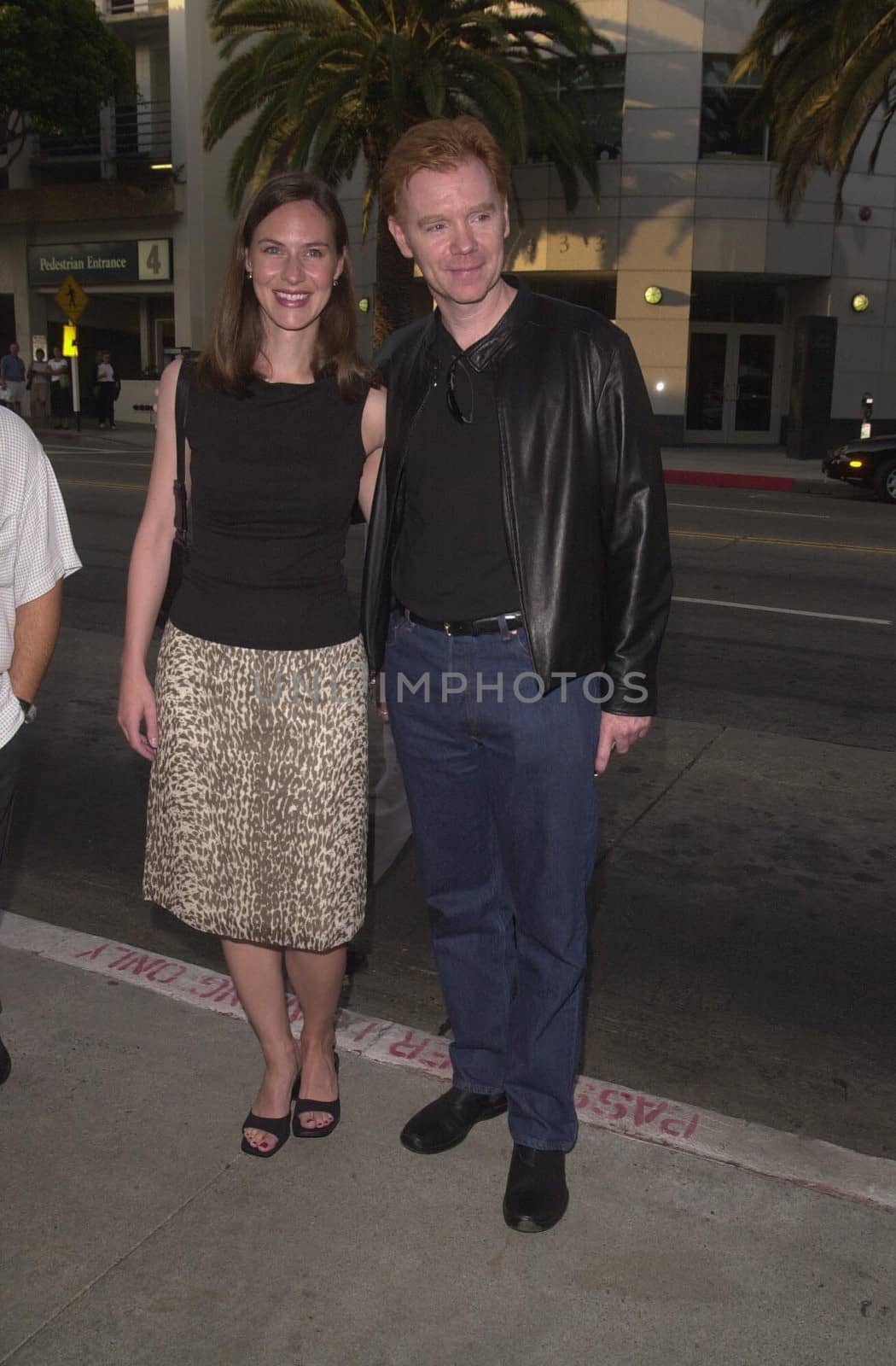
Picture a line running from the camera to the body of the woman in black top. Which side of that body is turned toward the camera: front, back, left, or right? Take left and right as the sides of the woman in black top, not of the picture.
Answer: front

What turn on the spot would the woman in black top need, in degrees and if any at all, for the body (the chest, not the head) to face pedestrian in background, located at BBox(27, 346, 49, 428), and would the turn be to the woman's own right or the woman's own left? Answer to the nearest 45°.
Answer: approximately 180°

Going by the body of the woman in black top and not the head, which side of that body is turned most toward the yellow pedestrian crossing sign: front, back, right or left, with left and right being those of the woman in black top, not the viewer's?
back

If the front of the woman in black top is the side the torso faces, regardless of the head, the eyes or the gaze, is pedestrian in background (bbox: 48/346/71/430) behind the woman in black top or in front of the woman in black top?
behind

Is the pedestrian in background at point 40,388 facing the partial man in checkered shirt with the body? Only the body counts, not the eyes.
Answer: yes

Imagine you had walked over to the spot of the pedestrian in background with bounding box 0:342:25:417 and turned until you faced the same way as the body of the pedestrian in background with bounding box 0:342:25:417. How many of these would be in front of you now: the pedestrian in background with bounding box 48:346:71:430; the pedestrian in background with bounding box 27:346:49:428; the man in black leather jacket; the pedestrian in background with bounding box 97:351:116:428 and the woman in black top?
2

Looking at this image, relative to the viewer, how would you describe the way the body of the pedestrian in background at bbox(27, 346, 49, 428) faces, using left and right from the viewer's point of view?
facing the viewer

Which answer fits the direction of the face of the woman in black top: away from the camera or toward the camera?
toward the camera

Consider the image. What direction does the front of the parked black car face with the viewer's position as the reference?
facing to the left of the viewer

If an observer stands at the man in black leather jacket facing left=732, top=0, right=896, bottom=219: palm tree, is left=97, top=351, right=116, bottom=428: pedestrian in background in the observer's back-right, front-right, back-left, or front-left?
front-left

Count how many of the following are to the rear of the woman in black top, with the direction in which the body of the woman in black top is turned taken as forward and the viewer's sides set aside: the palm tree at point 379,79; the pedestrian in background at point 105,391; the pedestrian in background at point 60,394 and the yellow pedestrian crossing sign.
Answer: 4
